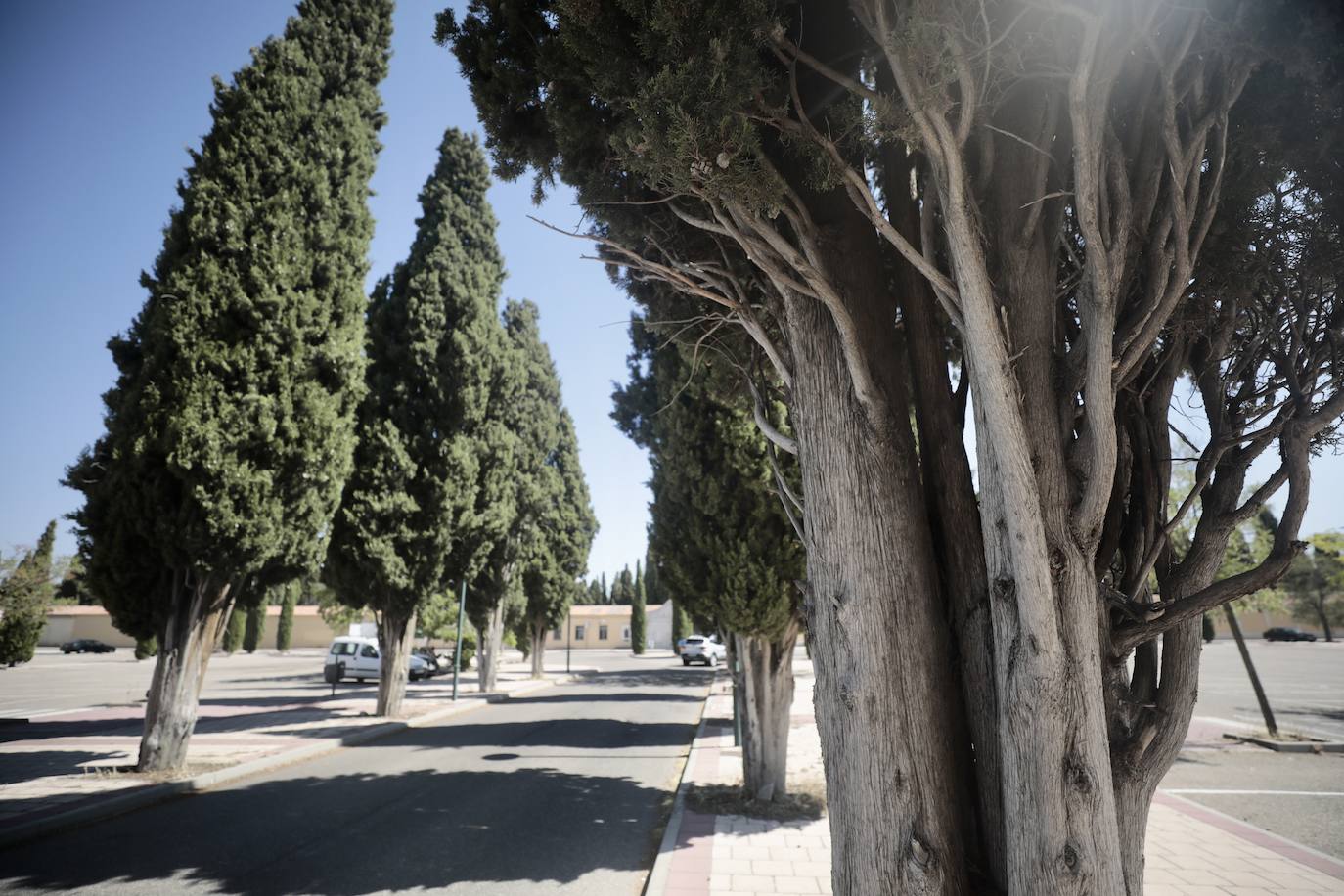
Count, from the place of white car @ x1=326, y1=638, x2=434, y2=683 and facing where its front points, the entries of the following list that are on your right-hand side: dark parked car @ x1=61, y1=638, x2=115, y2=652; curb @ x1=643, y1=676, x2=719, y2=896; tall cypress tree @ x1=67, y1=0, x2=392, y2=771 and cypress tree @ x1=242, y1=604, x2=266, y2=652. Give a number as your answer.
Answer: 2

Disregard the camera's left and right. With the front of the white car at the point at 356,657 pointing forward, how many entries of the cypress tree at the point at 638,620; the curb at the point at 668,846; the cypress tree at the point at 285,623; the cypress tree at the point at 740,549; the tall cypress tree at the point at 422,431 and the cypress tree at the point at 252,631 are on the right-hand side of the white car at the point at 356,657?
3
